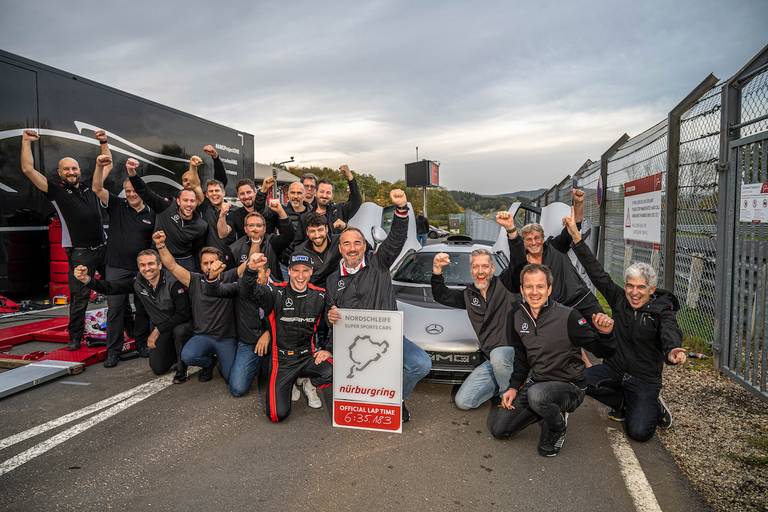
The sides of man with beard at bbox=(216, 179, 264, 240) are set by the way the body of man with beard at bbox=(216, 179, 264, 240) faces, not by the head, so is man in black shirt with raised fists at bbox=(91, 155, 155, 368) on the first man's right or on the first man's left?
on the first man's right

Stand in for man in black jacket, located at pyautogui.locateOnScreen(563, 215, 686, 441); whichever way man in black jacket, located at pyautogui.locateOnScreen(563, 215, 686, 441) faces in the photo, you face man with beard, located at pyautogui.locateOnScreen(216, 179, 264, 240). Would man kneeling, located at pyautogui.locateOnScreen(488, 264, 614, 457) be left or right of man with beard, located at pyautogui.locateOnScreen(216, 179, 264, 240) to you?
left

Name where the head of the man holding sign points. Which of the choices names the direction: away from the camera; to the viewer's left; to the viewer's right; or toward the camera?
toward the camera

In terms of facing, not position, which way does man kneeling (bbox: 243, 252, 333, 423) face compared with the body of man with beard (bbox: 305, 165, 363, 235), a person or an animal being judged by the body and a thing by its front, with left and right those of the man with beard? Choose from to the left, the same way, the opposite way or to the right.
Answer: the same way

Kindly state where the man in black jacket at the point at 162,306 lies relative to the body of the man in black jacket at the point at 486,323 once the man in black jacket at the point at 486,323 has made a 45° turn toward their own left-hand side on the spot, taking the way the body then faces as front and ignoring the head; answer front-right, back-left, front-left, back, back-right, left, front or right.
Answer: back-right

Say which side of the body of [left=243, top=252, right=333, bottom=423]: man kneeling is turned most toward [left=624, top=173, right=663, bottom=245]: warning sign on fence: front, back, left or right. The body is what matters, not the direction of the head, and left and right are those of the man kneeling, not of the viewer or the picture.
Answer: left

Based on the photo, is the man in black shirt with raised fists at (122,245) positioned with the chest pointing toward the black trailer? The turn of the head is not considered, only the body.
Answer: no

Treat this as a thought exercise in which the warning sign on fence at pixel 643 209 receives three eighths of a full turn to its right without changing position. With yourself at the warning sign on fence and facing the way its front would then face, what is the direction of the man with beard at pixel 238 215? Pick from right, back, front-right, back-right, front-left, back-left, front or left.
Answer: back-left

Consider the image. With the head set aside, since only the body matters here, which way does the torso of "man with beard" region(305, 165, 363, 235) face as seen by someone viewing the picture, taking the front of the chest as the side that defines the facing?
toward the camera

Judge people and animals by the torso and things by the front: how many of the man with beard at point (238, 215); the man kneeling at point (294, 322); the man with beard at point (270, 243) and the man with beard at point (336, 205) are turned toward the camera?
4

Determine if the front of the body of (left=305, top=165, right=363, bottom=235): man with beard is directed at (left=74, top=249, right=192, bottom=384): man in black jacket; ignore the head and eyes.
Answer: no

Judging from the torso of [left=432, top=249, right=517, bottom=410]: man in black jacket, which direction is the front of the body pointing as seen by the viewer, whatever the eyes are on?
toward the camera

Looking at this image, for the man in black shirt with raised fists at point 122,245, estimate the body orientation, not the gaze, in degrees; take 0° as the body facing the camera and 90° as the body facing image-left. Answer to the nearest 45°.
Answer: approximately 315°

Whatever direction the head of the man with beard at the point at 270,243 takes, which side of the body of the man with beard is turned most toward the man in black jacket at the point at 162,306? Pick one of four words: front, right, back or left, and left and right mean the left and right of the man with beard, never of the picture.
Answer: right

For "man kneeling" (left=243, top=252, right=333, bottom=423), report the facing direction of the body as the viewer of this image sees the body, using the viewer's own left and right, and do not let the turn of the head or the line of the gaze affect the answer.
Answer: facing the viewer

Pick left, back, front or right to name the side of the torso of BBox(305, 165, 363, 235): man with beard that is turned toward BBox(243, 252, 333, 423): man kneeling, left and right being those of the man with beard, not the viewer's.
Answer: front

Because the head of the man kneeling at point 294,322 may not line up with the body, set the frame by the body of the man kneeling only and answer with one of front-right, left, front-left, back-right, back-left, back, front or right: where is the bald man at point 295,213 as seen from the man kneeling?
back

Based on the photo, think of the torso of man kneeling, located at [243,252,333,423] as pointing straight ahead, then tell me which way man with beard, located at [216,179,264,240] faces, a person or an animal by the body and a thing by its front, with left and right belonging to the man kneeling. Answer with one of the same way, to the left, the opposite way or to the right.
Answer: the same way
